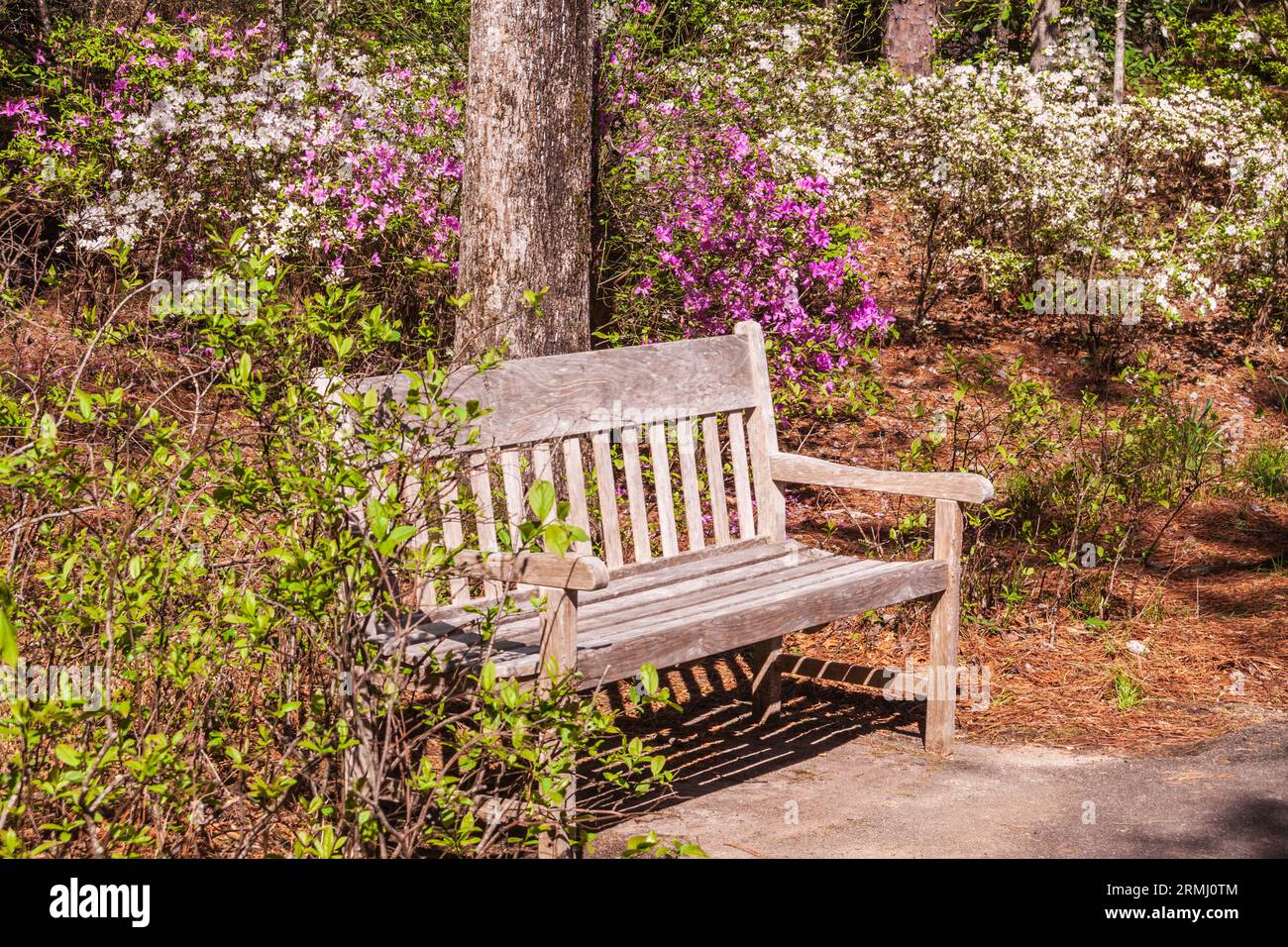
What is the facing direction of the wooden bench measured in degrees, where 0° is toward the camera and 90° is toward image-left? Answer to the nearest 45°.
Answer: approximately 315°

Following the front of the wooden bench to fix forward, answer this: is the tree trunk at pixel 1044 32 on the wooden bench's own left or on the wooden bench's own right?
on the wooden bench's own left

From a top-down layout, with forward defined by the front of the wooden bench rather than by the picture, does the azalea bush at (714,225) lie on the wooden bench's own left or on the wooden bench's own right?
on the wooden bench's own left

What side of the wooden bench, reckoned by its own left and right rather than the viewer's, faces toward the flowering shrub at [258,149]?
back

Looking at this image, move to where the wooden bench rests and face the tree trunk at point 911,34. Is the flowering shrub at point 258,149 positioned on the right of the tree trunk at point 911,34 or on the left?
left

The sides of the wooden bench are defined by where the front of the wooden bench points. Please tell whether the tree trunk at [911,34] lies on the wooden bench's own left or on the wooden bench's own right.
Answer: on the wooden bench's own left

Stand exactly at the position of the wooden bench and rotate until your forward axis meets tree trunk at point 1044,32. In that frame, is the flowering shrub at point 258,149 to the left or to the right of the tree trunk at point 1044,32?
left
